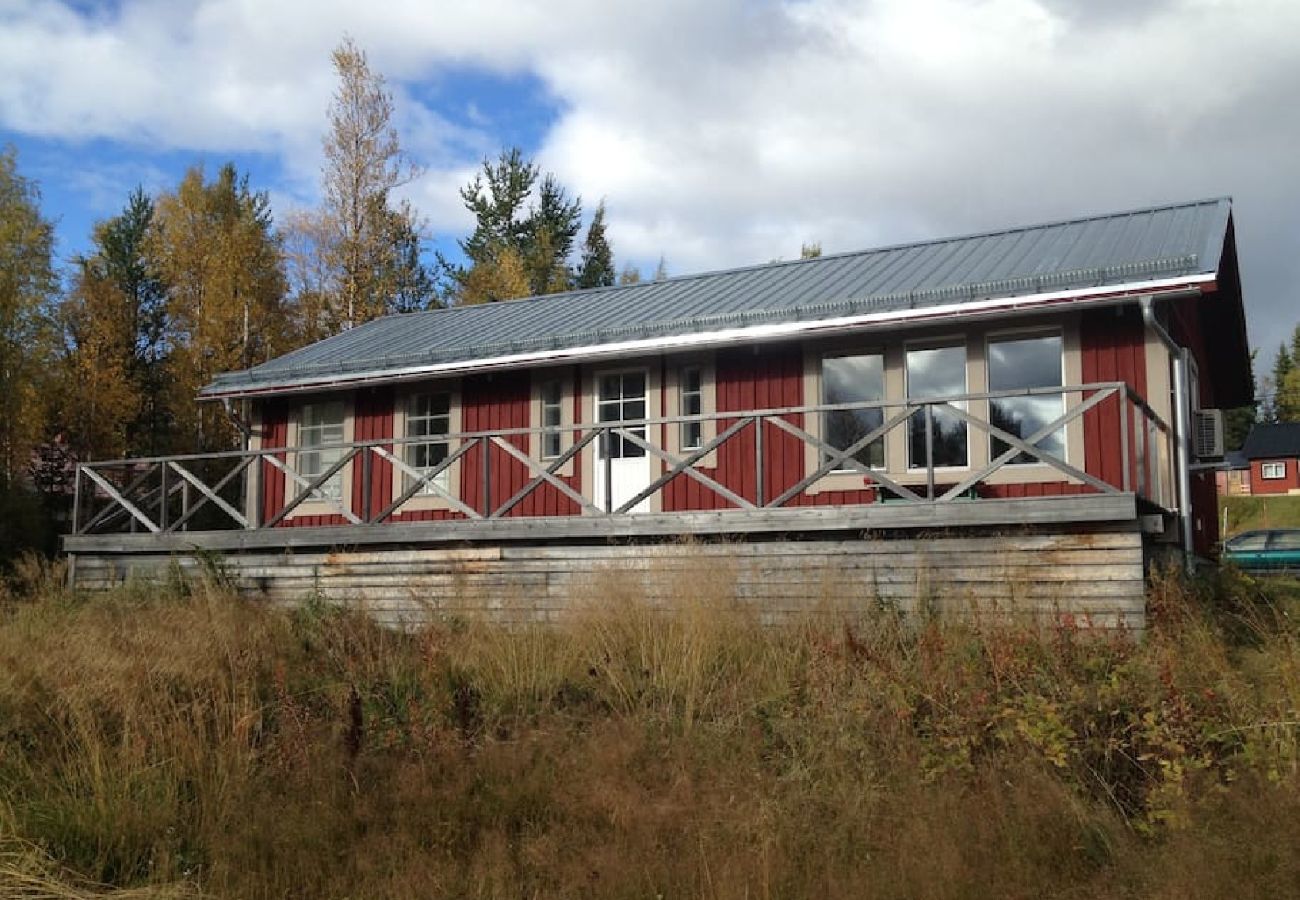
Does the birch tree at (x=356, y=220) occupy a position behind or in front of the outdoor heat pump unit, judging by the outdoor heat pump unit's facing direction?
behind

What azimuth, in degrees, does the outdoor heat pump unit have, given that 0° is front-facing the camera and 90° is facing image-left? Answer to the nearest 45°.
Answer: approximately 270°

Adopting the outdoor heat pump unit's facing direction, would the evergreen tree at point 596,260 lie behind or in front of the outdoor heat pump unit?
behind

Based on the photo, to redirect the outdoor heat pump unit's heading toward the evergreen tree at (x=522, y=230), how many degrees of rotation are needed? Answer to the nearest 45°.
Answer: approximately 135° to its left
